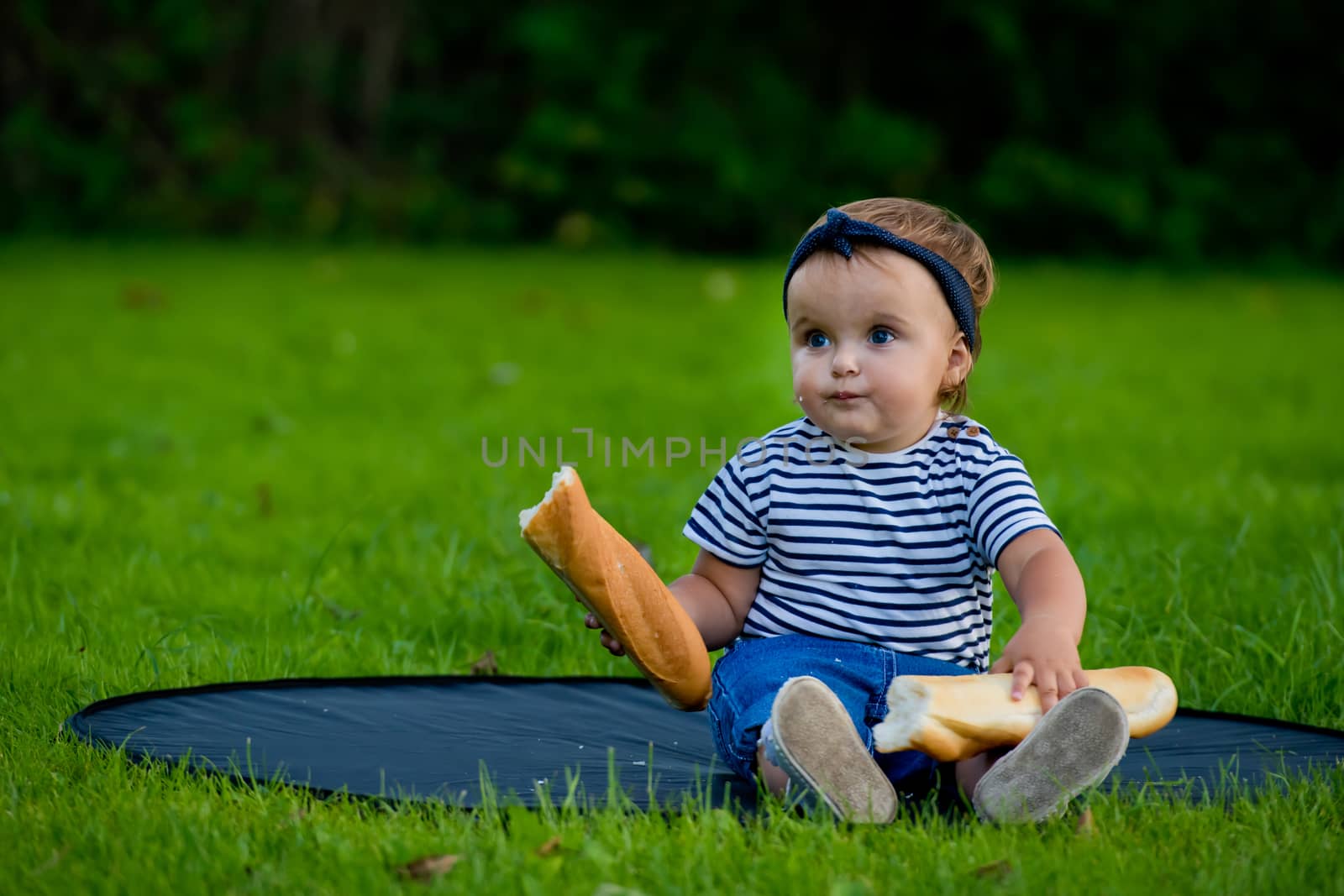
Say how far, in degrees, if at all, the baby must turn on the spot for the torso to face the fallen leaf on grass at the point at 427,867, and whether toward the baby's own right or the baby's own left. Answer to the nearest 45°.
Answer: approximately 45° to the baby's own right

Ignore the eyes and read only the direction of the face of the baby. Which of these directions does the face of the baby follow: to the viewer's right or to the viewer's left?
to the viewer's left

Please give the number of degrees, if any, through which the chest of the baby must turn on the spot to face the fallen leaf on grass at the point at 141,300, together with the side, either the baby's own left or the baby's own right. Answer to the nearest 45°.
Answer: approximately 135° to the baby's own right

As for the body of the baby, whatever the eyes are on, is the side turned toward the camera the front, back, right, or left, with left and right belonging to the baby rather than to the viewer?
front
